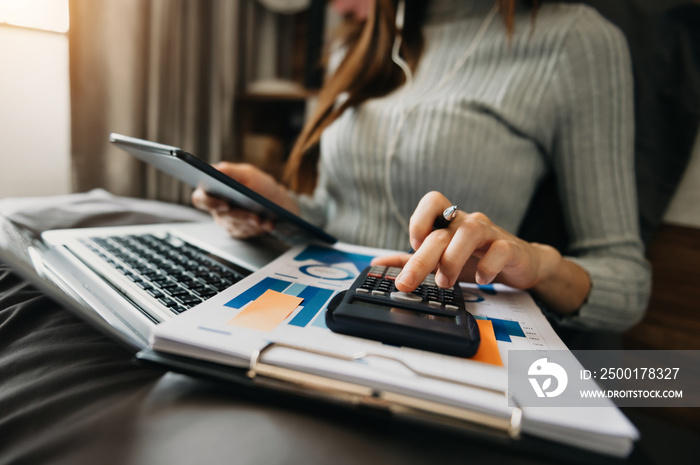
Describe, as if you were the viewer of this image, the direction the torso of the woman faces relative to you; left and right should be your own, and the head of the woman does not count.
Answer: facing the viewer and to the left of the viewer

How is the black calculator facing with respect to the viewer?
away from the camera
